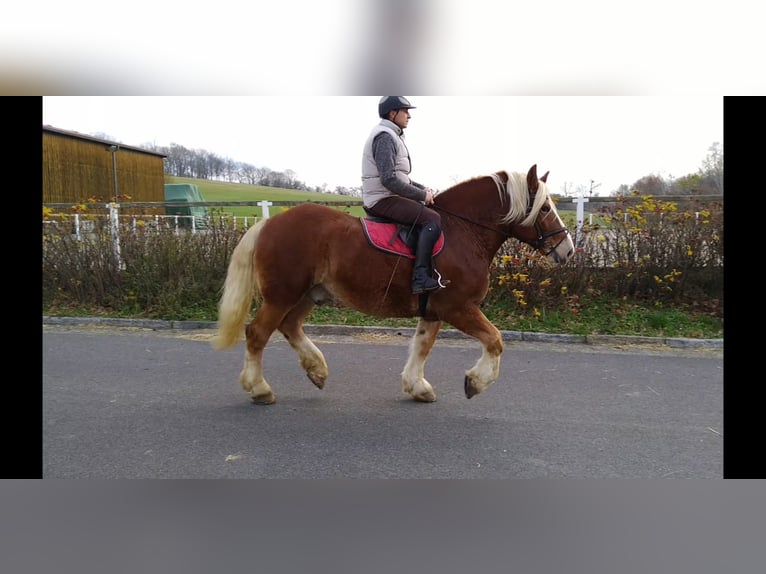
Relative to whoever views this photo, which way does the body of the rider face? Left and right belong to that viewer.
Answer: facing to the right of the viewer

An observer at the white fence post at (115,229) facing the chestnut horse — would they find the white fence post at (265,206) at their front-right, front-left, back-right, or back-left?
front-left

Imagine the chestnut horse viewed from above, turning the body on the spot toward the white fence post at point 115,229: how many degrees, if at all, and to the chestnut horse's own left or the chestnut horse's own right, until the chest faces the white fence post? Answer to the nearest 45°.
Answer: approximately 135° to the chestnut horse's own left

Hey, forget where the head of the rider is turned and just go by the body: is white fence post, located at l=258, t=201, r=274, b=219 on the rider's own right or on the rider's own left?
on the rider's own left

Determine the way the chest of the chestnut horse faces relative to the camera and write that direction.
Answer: to the viewer's right

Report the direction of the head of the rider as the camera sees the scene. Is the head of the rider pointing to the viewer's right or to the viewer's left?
to the viewer's right
